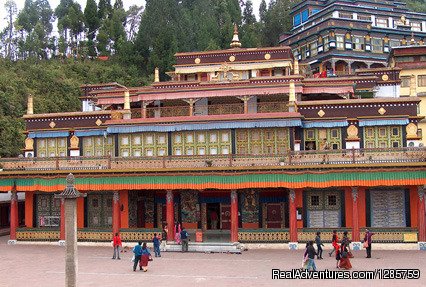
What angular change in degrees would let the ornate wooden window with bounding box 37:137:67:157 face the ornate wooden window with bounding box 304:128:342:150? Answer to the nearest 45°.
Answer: approximately 45° to its left

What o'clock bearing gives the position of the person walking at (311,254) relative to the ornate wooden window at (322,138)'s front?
The person walking is roughly at 12 o'clock from the ornate wooden window.

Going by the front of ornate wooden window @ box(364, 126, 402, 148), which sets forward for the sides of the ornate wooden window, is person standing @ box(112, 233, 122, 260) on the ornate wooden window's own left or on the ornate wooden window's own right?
on the ornate wooden window's own right

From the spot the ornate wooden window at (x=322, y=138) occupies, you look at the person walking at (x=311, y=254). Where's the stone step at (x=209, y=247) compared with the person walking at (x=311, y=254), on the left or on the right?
right

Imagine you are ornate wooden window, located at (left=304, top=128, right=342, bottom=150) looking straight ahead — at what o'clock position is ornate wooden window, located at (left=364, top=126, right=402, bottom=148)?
ornate wooden window, located at (left=364, top=126, right=402, bottom=148) is roughly at 9 o'clock from ornate wooden window, located at (left=304, top=128, right=342, bottom=150).

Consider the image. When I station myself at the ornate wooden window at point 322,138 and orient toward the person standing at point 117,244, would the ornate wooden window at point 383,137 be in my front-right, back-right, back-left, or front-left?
back-left

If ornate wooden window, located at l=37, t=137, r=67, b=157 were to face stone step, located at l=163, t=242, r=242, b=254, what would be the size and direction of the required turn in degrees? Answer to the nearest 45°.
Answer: approximately 45° to its left

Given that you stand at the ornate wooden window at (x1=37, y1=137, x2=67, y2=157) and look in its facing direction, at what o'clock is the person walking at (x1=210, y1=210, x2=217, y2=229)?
The person walking is roughly at 10 o'clock from the ornate wooden window.

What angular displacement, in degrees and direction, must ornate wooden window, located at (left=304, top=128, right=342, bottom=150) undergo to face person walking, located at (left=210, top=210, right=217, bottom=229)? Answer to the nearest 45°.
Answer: approximately 90° to its right

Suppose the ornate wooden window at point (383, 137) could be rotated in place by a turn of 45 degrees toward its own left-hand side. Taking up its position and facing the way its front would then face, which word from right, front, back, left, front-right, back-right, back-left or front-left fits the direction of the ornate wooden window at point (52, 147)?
back-right
